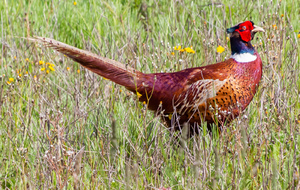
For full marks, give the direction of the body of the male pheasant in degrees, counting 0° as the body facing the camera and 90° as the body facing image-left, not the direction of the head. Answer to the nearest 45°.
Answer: approximately 270°
